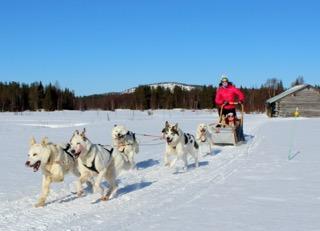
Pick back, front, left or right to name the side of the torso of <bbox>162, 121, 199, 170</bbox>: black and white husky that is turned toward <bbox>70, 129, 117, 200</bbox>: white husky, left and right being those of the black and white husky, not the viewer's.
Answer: front

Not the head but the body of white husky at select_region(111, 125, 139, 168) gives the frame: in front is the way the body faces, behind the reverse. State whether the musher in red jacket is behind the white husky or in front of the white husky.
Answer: behind

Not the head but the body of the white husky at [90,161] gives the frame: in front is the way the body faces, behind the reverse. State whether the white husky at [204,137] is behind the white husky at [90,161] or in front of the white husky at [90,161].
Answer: behind

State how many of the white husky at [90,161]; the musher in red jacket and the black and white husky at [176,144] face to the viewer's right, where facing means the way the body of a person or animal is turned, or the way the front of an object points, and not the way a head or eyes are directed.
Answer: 0

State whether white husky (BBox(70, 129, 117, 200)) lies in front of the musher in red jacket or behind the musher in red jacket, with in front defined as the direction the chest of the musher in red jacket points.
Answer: in front

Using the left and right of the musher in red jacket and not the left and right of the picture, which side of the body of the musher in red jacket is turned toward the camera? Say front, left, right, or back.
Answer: front

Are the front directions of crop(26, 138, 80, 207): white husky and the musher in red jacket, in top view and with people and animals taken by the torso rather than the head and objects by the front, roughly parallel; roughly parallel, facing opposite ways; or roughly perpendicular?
roughly parallel

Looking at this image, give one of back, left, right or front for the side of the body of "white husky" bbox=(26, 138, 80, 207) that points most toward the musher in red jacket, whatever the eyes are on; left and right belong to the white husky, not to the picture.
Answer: back

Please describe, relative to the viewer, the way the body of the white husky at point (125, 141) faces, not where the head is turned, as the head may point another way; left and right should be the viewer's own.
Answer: facing the viewer and to the left of the viewer

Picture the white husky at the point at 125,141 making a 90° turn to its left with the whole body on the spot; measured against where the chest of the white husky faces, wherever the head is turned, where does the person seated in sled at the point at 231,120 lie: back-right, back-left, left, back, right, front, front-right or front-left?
left

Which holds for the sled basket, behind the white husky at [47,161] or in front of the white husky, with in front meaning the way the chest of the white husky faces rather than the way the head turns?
behind

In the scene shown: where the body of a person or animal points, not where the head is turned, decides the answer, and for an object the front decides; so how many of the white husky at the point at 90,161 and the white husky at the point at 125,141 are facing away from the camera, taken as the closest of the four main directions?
0
